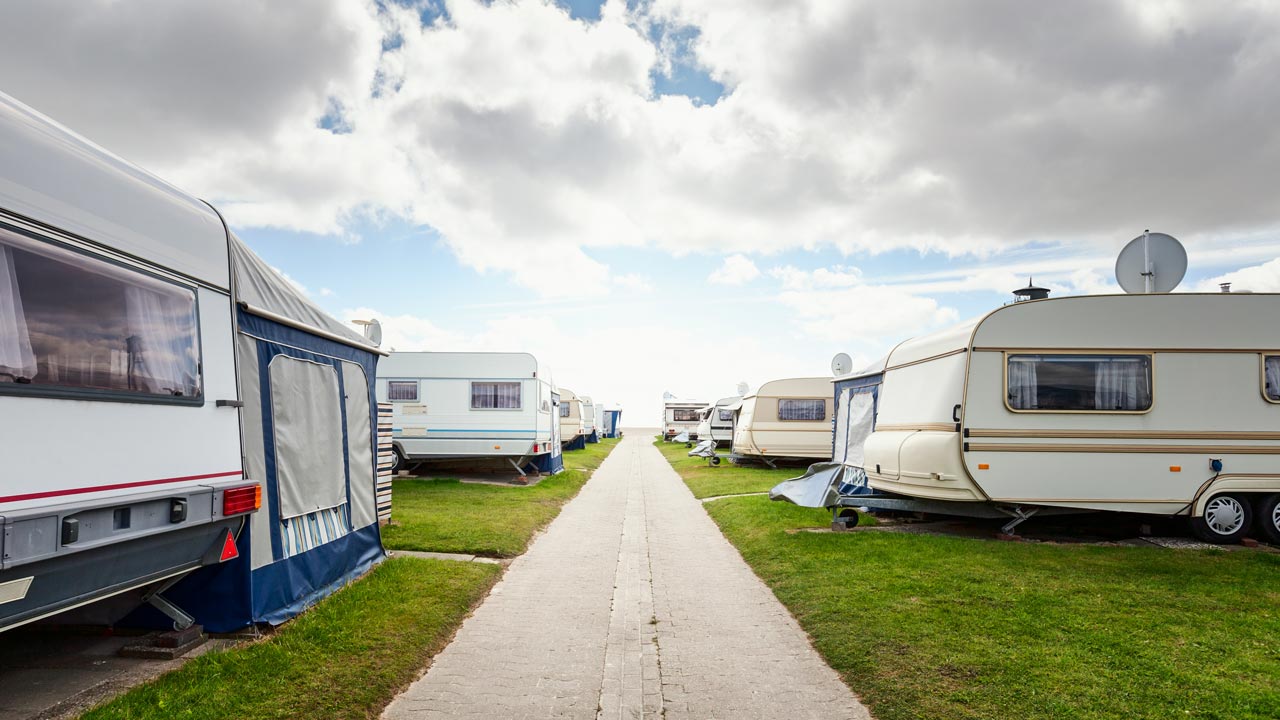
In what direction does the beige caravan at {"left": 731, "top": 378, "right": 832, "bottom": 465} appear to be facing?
to the viewer's left

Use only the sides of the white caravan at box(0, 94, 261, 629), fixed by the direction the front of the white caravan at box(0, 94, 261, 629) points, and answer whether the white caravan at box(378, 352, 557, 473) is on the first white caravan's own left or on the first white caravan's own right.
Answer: on the first white caravan's own right

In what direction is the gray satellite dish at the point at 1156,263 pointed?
away from the camera

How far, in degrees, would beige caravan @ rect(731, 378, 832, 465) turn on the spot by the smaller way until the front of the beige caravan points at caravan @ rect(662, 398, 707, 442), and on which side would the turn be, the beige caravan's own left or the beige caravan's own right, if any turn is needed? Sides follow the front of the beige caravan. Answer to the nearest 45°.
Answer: approximately 90° to the beige caravan's own right
